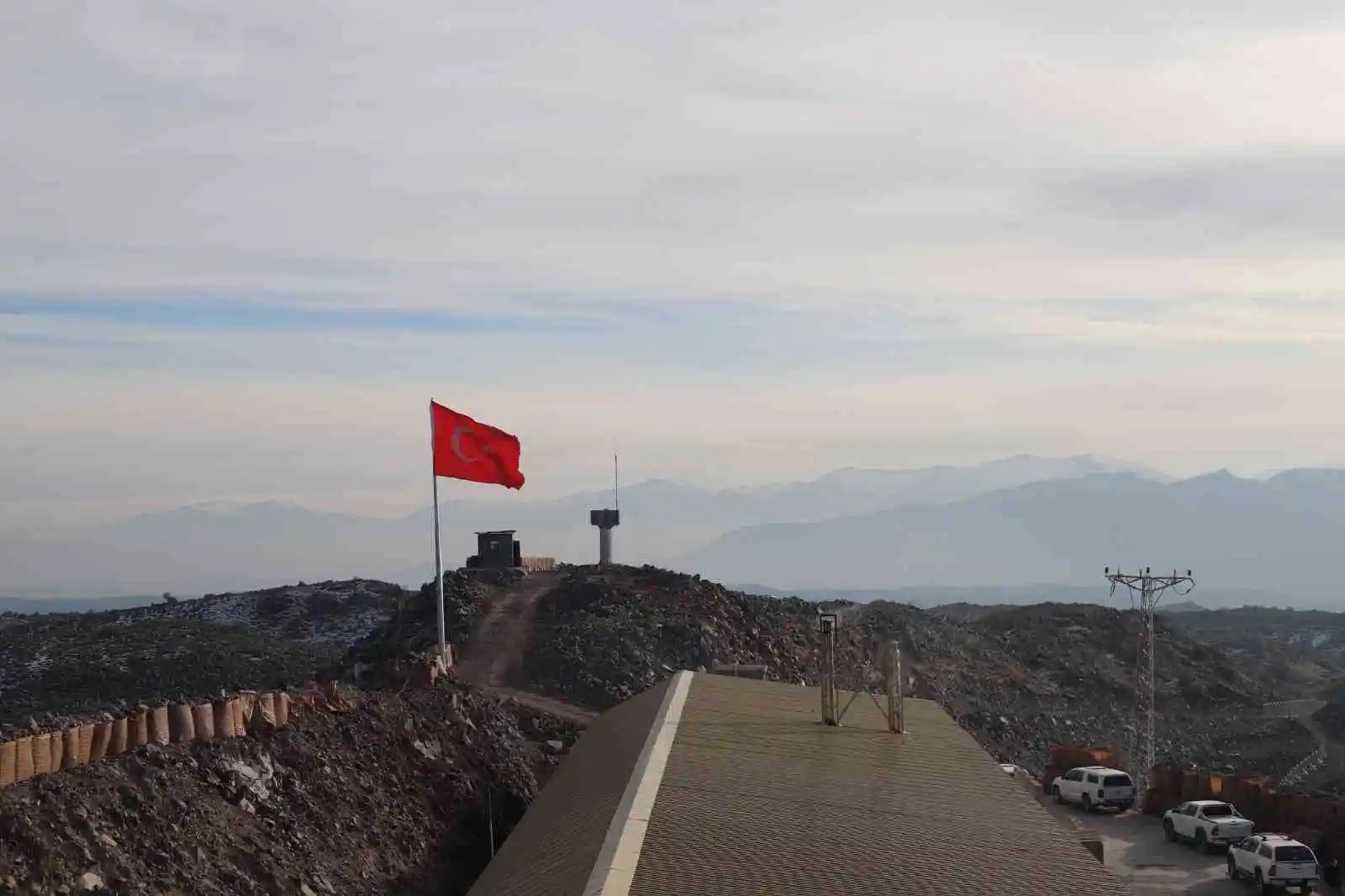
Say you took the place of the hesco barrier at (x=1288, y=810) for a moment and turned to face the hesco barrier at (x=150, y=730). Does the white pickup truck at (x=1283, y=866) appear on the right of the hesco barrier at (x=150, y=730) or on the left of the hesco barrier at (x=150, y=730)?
left

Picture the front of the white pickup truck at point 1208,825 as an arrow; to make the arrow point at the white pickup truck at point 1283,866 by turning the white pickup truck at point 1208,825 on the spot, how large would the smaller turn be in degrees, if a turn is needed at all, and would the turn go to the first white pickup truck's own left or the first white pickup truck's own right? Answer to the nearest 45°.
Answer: approximately 135° to the first white pickup truck's own left

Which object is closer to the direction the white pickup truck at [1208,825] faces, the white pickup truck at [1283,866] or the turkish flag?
the turkish flag
